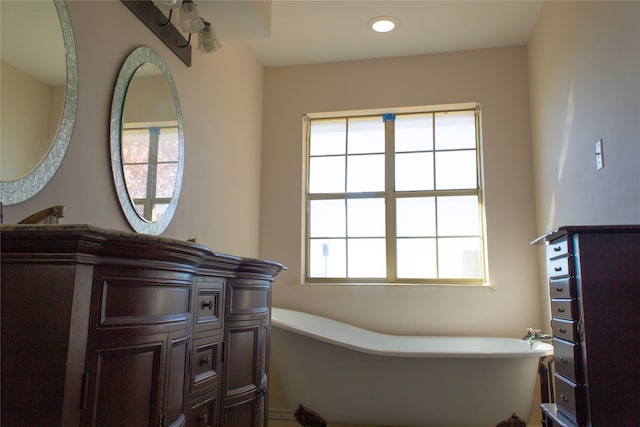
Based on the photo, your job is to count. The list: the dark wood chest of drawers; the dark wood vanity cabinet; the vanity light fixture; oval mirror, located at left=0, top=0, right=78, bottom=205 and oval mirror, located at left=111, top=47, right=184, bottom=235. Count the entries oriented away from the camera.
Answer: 0

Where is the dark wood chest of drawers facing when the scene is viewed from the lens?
facing the viewer and to the left of the viewer

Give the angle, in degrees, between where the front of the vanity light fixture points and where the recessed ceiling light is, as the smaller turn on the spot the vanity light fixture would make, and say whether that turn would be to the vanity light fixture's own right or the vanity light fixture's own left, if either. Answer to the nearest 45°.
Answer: approximately 45° to the vanity light fixture's own left

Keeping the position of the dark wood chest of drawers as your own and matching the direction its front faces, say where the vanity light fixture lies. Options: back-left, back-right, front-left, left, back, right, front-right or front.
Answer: front-right

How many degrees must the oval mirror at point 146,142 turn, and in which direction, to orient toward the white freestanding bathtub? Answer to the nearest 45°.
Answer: approximately 45° to its left

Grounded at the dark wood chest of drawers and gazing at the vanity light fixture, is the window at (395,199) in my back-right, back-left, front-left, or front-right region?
front-right

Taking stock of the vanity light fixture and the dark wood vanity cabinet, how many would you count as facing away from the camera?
0

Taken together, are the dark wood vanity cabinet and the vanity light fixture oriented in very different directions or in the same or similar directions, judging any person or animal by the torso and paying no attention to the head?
same or similar directions

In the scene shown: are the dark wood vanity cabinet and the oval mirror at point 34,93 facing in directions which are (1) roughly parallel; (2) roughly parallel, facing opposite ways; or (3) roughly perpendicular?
roughly parallel

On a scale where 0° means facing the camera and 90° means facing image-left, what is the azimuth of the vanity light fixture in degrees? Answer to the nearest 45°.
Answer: approximately 315°

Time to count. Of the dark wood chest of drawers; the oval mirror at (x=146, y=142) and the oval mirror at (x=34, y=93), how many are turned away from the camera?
0

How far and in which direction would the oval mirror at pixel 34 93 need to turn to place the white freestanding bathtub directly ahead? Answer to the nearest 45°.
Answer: approximately 45° to its left

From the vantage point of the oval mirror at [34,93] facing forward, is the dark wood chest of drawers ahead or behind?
ahead

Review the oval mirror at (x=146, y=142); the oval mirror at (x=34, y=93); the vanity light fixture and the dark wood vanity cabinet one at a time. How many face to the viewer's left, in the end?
0

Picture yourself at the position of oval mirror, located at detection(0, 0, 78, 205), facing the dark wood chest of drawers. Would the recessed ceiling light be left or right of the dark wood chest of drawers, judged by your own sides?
left

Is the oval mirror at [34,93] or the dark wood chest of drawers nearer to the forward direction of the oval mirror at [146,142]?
the dark wood chest of drawers

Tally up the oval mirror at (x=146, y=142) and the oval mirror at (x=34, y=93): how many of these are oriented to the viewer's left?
0
